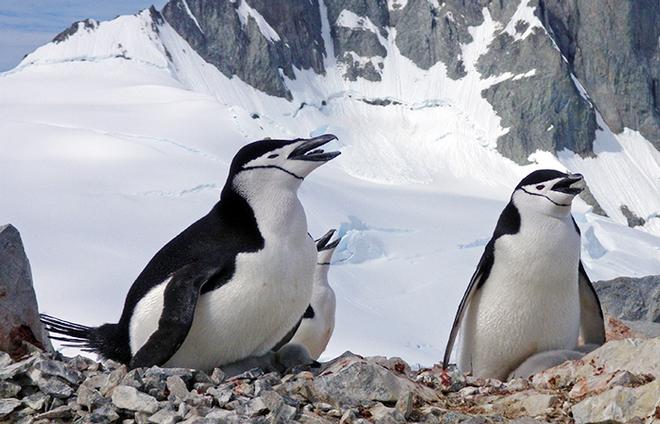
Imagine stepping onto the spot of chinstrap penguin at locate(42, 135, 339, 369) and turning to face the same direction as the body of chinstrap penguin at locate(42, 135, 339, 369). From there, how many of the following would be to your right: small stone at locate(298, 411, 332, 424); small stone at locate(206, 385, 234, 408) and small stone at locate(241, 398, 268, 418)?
3

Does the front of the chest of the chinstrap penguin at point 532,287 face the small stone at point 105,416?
no

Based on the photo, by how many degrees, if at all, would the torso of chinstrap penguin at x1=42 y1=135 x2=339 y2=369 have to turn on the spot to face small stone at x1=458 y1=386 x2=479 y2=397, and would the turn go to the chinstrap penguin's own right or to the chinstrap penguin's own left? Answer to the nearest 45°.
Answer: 0° — it already faces it

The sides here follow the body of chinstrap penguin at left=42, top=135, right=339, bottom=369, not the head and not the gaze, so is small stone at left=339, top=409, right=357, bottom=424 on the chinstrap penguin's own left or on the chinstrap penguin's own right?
on the chinstrap penguin's own right

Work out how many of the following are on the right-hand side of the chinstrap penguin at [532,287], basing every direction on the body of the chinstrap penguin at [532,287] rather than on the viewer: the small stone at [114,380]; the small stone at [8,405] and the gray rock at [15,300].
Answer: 3

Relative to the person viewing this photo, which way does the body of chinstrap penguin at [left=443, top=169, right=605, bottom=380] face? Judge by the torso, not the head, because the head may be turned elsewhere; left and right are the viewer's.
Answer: facing the viewer and to the right of the viewer

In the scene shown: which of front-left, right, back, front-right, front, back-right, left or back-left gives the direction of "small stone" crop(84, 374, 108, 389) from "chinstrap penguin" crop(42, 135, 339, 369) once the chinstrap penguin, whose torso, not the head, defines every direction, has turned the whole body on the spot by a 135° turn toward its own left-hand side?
left

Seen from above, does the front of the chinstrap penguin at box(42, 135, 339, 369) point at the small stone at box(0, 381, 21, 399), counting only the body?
no

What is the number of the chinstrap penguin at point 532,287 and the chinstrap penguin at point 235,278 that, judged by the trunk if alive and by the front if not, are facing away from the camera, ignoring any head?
0

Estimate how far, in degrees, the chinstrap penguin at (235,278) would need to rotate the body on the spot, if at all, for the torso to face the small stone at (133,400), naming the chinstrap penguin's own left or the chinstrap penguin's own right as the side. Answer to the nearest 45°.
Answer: approximately 135° to the chinstrap penguin's own right

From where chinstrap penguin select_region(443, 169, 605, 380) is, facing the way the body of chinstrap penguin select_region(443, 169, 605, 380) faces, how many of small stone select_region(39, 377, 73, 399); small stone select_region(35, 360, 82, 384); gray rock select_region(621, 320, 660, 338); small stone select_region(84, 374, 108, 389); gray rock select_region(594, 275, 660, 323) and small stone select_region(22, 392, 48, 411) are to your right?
4

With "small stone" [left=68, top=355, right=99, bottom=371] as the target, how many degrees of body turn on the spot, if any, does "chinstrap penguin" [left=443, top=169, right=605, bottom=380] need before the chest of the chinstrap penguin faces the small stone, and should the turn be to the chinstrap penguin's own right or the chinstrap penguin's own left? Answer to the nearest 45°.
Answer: approximately 90° to the chinstrap penguin's own right

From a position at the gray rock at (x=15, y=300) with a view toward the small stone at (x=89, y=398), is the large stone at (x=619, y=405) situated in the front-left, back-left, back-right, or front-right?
front-left

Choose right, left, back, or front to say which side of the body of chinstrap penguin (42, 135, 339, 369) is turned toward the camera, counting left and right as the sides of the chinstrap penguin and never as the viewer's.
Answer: right

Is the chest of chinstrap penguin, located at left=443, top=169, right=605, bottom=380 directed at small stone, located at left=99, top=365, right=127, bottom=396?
no
